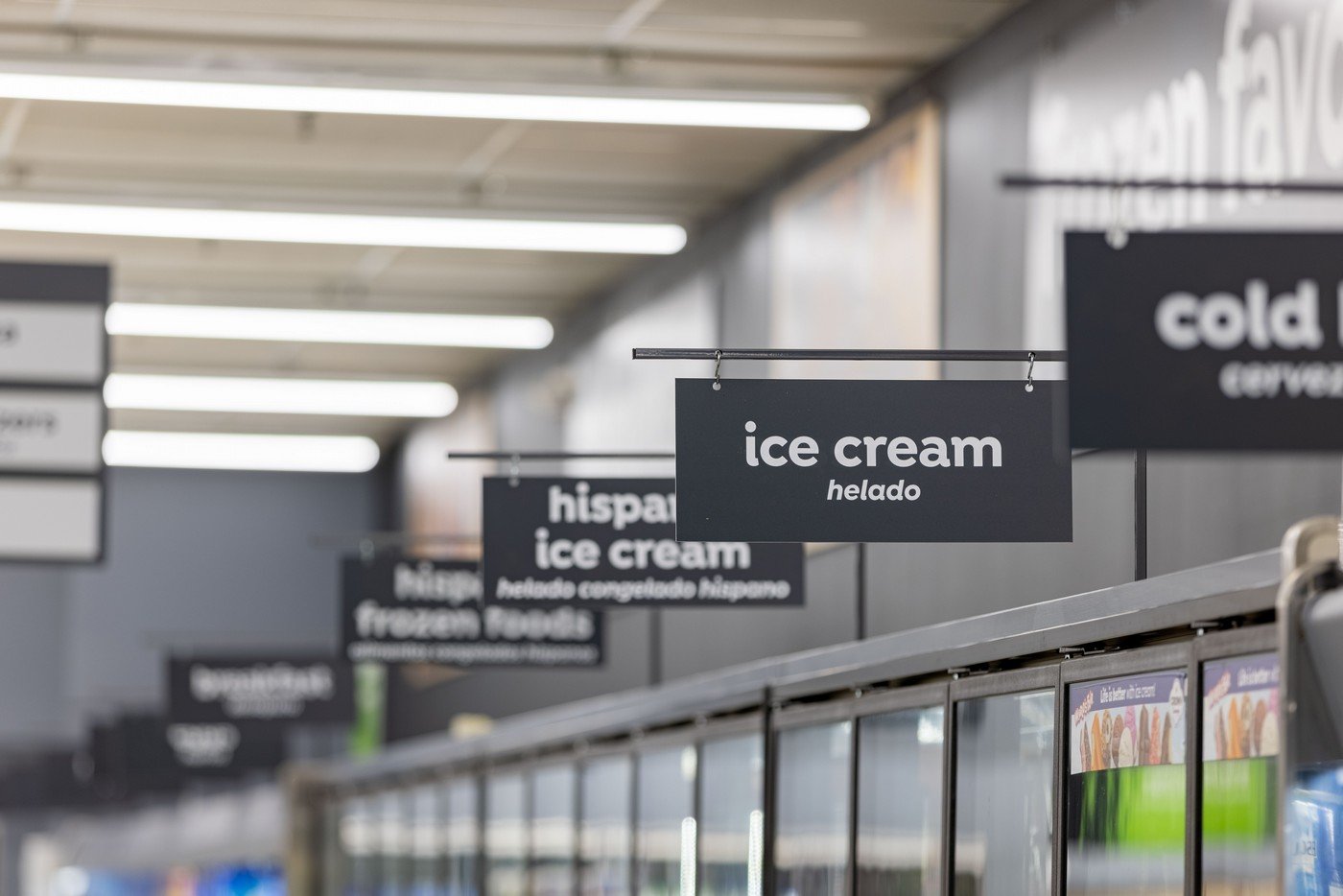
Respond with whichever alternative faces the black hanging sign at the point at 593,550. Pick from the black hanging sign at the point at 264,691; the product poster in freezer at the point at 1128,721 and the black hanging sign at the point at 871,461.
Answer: the black hanging sign at the point at 264,691

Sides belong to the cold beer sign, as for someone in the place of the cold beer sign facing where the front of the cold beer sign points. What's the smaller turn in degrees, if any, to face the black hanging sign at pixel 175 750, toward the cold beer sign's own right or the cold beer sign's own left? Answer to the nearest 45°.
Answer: approximately 135° to the cold beer sign's own right

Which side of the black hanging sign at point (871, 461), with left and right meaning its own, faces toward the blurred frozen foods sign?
back

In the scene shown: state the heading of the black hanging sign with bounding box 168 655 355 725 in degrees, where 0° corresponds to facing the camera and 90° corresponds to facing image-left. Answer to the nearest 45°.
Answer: approximately 0°

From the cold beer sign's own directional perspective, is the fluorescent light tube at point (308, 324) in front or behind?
behind

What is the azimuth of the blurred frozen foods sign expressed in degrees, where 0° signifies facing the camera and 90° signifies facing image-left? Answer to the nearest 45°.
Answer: approximately 0°

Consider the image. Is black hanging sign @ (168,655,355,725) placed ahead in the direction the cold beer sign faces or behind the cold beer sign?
behind

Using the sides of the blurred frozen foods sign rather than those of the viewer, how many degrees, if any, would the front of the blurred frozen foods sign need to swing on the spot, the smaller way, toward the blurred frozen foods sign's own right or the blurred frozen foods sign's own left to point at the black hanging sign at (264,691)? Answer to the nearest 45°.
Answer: approximately 180°

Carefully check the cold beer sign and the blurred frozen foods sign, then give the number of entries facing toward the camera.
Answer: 2
